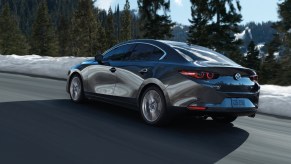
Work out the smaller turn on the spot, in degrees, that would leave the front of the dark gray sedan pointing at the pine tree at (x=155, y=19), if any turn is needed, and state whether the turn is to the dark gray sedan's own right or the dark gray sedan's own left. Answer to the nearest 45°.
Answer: approximately 45° to the dark gray sedan's own right

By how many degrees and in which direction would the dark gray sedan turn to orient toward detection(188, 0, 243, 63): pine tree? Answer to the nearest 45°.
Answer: approximately 45° to its right

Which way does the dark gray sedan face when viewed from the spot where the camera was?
facing away from the viewer and to the left of the viewer
